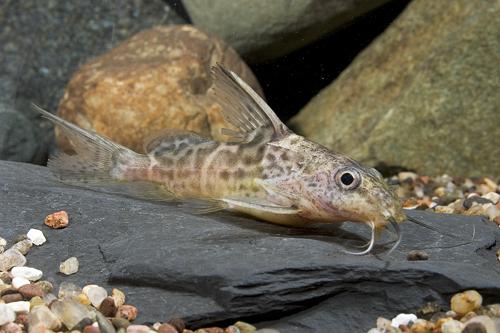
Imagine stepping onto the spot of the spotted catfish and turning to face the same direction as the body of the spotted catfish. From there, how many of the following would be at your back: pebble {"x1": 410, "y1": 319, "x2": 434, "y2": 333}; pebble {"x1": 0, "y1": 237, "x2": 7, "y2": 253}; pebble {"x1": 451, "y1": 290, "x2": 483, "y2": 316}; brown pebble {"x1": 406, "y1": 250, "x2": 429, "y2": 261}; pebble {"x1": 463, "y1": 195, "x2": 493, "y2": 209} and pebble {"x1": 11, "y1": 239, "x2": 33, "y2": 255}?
2

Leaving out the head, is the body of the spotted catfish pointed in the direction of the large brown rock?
no

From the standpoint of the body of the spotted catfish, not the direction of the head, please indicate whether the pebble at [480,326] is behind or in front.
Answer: in front

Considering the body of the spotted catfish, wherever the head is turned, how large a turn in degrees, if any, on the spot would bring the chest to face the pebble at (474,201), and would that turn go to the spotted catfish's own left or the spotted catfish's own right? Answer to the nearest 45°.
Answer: approximately 45° to the spotted catfish's own left

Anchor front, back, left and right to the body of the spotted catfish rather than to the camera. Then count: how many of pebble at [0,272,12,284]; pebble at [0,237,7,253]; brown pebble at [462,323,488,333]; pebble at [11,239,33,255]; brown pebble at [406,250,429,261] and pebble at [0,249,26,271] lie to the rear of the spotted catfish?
4

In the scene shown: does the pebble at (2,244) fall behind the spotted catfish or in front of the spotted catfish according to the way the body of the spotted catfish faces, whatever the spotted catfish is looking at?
behind

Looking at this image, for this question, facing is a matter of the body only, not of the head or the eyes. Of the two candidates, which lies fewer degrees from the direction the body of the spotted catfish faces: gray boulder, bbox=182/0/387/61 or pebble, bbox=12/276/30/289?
the gray boulder

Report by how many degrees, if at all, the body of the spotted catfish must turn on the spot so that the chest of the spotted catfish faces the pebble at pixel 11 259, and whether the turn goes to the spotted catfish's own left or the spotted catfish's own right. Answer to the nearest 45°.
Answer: approximately 180°

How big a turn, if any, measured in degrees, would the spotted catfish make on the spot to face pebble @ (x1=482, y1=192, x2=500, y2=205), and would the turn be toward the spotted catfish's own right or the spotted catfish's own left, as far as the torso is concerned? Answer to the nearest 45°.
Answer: approximately 45° to the spotted catfish's own left

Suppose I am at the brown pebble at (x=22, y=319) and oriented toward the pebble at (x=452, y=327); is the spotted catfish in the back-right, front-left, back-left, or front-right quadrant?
front-left

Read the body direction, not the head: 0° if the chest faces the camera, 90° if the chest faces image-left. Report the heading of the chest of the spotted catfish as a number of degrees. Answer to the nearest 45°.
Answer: approximately 270°

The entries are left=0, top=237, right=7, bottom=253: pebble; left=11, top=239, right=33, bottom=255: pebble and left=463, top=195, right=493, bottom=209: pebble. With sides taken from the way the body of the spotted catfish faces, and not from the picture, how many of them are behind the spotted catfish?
2

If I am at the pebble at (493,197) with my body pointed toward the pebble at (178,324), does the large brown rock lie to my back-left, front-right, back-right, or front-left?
front-right
